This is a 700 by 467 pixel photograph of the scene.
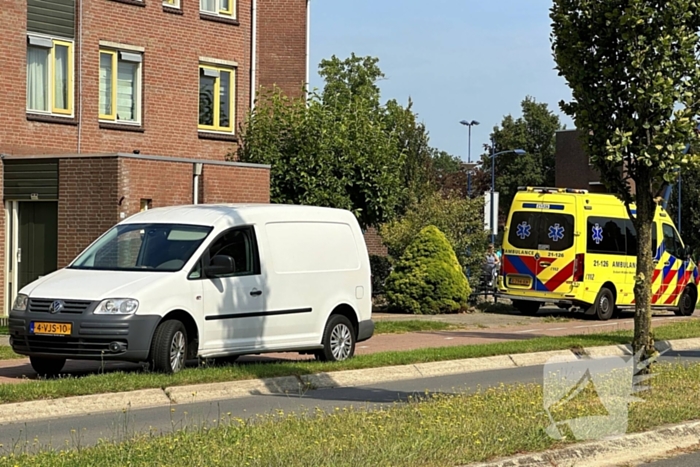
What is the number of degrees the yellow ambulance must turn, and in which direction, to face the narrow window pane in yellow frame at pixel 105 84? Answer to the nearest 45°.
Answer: approximately 135° to its left

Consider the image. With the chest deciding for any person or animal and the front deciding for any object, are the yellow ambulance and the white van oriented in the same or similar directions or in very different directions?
very different directions

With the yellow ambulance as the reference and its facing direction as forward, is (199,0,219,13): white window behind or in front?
behind

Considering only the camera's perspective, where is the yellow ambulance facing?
facing away from the viewer and to the right of the viewer

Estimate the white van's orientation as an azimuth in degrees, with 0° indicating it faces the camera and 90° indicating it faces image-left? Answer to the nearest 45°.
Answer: approximately 45°

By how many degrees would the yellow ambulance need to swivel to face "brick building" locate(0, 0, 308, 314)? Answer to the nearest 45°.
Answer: approximately 180°

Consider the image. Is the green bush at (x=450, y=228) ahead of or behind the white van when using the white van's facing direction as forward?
behind

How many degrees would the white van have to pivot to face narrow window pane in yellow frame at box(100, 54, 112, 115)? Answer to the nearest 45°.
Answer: approximately 135° to its right

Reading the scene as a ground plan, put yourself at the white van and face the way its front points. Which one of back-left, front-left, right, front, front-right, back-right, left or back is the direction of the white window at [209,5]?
back-right

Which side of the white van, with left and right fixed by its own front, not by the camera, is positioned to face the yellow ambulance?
back

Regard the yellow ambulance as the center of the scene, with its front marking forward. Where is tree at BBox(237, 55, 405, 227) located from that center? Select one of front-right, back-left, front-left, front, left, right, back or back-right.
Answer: back-left

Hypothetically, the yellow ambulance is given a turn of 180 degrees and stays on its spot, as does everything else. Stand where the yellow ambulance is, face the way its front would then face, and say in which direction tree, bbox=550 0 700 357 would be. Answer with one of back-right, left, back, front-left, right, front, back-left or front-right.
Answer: front-left

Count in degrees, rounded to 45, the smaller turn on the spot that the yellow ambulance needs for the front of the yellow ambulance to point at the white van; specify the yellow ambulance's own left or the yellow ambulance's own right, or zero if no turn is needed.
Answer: approximately 135° to the yellow ambulance's own right
